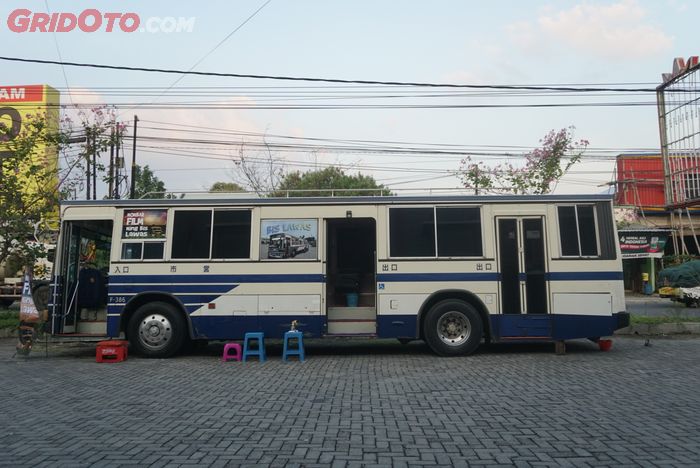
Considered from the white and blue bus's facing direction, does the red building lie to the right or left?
on its right

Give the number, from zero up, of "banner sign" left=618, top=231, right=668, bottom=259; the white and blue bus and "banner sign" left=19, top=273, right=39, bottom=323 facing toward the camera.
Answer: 2

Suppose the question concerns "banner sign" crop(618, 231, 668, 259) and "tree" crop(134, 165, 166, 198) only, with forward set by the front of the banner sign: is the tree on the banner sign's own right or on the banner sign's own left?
on the banner sign's own right

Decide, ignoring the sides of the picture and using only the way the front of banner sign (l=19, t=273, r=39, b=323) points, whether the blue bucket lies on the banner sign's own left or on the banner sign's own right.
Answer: on the banner sign's own left

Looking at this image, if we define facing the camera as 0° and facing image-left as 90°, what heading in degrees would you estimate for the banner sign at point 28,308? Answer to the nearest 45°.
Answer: approximately 0°

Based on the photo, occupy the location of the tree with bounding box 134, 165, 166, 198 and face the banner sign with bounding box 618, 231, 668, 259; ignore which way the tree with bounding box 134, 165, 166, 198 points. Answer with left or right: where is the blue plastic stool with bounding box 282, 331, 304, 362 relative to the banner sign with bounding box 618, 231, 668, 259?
right

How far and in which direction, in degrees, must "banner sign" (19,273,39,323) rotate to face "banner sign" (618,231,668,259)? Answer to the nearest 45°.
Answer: approximately 90° to its left

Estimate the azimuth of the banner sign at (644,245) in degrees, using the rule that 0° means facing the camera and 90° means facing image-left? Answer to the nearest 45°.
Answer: approximately 0°

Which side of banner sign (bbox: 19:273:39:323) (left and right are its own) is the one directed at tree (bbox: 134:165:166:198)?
back

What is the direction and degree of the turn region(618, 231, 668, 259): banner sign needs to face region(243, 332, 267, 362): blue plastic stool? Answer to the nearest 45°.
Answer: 0° — it already faces it

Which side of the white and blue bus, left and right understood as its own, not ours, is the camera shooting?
left
